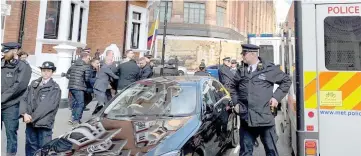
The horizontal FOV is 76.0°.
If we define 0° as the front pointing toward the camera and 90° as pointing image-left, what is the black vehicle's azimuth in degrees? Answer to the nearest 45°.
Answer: approximately 45°

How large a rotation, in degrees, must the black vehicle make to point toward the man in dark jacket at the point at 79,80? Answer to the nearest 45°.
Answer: approximately 90° to its right

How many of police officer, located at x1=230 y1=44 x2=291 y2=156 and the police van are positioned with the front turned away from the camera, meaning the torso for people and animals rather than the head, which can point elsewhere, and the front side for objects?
1

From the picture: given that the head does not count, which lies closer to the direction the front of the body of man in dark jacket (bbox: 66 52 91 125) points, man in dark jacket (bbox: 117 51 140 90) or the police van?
the man in dark jacket

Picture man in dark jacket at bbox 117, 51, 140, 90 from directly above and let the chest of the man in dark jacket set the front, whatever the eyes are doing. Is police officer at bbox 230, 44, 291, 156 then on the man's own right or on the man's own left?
on the man's own right

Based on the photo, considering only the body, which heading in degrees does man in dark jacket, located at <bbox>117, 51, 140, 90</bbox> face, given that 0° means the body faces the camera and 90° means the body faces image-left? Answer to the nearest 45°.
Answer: approximately 180°

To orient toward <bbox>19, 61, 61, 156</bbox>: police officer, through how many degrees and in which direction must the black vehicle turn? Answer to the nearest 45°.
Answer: approximately 45° to its right

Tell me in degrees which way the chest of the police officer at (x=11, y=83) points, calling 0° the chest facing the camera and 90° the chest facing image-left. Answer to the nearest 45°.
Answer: approximately 45°

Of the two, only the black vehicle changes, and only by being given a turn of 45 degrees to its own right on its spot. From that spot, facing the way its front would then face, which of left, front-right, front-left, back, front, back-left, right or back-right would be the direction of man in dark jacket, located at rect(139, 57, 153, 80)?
right

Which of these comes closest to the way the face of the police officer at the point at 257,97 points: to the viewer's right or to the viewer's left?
to the viewer's left

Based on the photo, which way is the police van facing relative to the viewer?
away from the camera

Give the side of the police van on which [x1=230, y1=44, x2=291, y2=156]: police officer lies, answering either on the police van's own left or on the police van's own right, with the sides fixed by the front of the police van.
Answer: on the police van's own left
